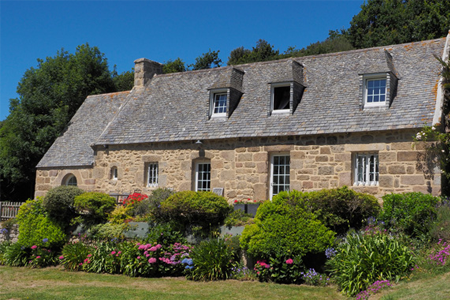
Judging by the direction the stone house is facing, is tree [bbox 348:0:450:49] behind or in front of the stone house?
behind

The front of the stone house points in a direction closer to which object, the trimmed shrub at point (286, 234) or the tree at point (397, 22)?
the trimmed shrub

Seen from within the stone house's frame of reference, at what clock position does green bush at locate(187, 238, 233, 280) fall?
The green bush is roughly at 11 o'clock from the stone house.

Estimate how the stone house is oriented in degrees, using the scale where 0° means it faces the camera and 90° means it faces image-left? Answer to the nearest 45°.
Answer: approximately 45°

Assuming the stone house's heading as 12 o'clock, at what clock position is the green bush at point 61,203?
The green bush is roughly at 1 o'clock from the stone house.

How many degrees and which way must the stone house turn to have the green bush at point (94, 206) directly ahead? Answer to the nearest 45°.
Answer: approximately 45° to its right

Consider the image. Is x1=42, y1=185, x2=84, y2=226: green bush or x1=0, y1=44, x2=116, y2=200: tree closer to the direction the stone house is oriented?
the green bush

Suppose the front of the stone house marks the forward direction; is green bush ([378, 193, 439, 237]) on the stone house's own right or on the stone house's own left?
on the stone house's own left

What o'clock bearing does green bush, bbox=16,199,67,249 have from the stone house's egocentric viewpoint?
The green bush is roughly at 1 o'clock from the stone house.

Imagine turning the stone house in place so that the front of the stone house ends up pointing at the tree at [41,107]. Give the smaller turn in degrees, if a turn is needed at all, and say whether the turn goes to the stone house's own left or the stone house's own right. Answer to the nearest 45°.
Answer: approximately 90° to the stone house's own right
